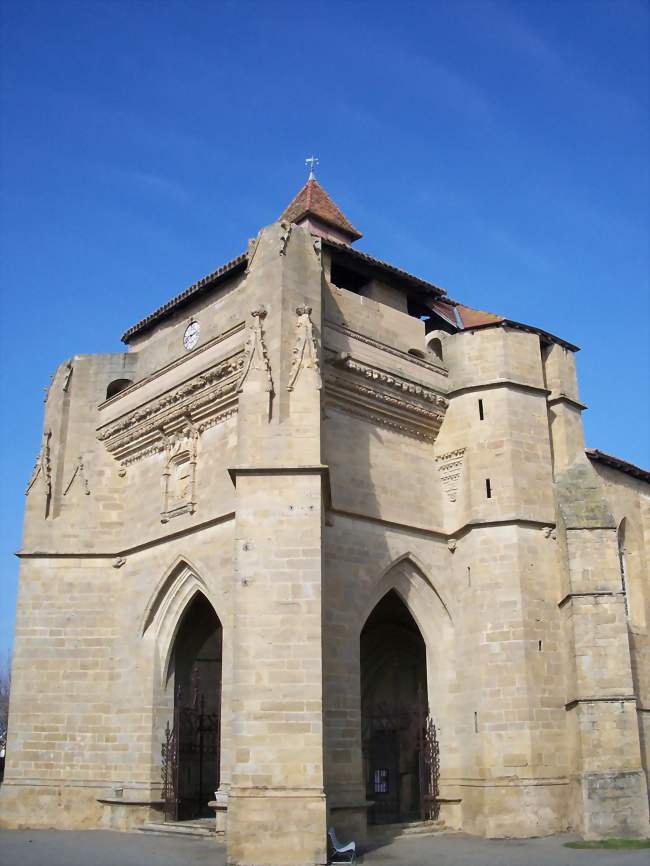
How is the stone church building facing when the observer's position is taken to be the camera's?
facing the viewer and to the left of the viewer
